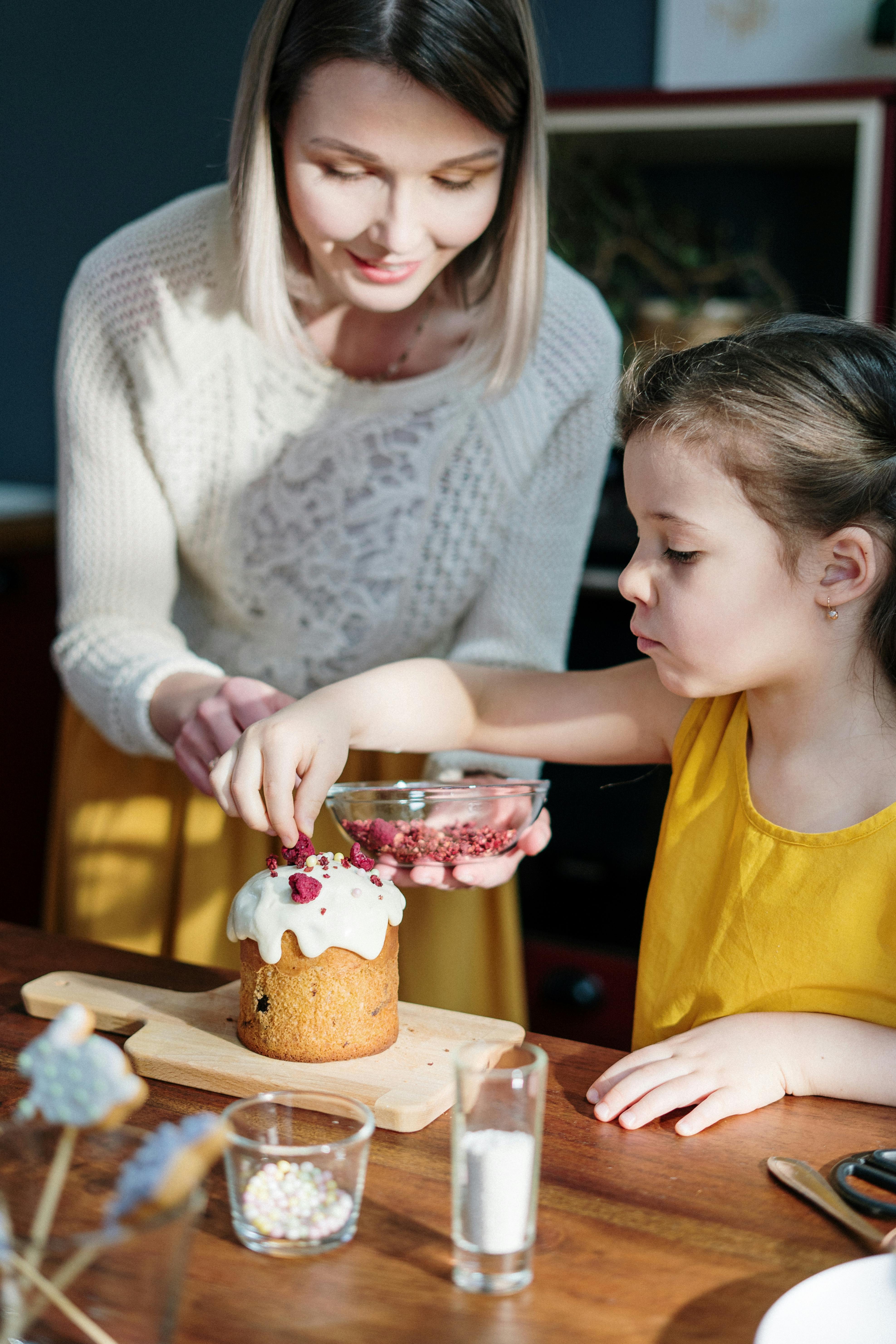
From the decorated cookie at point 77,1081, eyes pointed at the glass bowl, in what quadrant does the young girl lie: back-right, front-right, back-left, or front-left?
front-right

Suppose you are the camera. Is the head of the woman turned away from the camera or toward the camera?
toward the camera

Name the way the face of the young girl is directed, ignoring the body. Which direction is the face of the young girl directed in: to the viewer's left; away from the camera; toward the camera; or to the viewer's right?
to the viewer's left

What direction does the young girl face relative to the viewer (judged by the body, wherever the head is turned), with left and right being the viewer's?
facing the viewer and to the left of the viewer

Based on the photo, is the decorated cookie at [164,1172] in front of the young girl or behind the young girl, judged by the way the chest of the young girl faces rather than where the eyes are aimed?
in front

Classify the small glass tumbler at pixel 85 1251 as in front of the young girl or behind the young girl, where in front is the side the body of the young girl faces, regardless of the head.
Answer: in front
